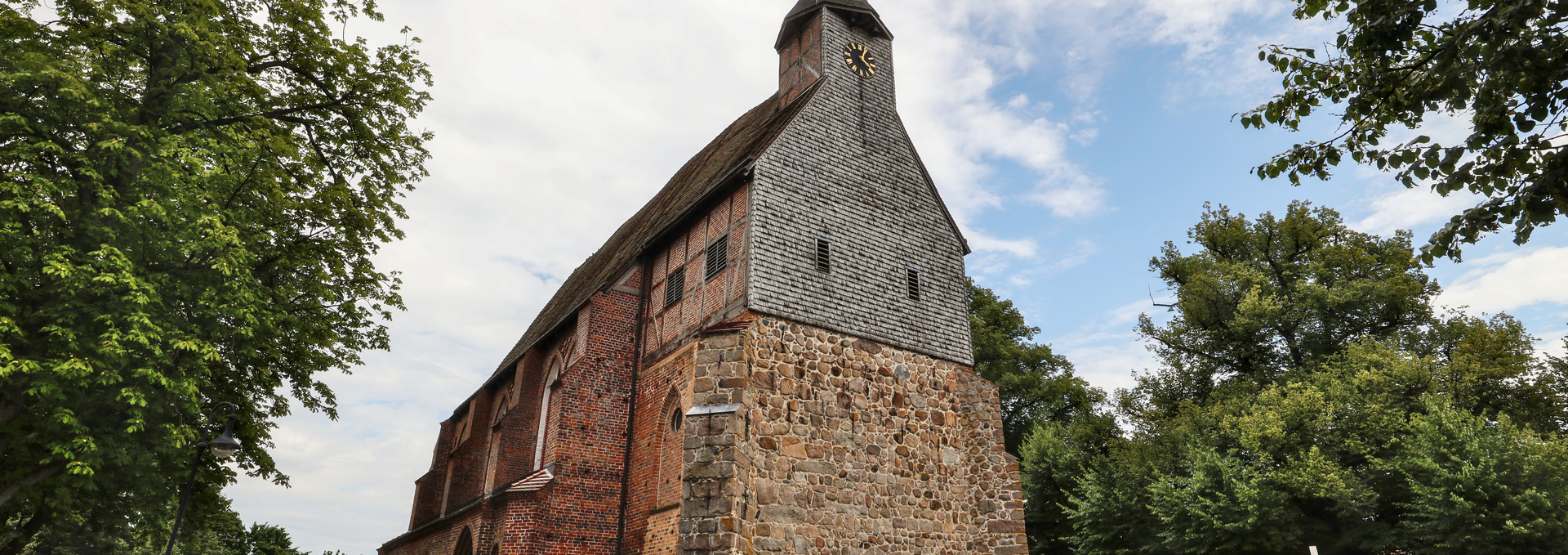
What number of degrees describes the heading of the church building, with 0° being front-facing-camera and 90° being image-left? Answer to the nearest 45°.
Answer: approximately 315°

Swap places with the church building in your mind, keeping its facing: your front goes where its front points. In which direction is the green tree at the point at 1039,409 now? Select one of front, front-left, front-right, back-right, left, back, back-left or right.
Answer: left

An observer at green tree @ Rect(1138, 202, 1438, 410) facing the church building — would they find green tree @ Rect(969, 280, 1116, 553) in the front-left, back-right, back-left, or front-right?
front-right

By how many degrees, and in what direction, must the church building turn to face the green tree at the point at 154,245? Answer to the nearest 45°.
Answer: approximately 135° to its right

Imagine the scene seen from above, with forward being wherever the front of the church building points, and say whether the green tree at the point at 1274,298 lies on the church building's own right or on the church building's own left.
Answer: on the church building's own left
